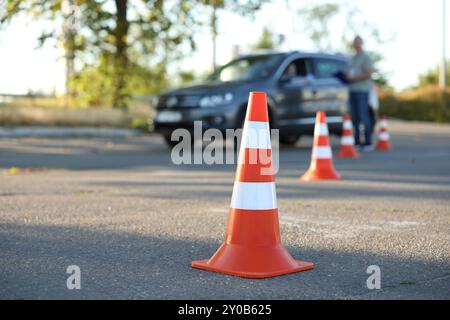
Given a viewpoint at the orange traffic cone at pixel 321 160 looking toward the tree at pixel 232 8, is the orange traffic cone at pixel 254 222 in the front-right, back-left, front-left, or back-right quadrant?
back-left

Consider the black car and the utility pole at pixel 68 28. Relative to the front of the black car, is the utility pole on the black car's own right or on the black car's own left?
on the black car's own right

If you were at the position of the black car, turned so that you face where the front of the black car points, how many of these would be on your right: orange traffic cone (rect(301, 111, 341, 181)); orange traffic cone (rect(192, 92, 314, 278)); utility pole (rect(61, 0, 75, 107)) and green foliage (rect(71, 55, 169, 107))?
2

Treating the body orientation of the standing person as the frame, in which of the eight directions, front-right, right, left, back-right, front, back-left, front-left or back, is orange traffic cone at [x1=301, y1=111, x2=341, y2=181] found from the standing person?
front-left

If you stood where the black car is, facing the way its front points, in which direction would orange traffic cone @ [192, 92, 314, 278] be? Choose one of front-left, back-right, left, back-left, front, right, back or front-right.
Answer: front-left

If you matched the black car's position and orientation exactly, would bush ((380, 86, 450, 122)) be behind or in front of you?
behind

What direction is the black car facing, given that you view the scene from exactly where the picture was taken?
facing the viewer and to the left of the viewer

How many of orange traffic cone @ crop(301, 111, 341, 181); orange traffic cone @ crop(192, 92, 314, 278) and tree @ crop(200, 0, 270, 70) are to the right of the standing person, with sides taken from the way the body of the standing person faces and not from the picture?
1

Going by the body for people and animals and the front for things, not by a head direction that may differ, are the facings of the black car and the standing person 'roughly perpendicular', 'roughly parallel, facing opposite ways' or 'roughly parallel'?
roughly parallel

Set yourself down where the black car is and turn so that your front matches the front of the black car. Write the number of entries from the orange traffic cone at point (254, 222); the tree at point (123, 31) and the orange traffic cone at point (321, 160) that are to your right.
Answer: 1

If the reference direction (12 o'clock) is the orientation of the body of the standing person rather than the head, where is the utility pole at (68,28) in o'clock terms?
The utility pole is roughly at 2 o'clock from the standing person.

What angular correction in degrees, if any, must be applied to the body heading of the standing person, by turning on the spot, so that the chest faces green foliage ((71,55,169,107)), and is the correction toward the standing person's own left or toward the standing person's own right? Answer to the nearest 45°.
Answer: approximately 90° to the standing person's own right

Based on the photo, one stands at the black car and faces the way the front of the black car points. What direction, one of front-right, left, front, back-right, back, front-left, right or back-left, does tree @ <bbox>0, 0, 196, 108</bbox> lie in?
right

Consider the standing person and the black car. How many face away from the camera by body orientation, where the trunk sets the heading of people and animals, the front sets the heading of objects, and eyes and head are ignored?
0

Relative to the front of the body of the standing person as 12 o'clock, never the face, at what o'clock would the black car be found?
The black car is roughly at 1 o'clock from the standing person.

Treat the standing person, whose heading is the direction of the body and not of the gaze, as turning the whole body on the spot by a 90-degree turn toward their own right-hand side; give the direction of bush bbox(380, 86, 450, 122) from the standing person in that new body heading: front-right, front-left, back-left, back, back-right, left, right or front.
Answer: front-right
